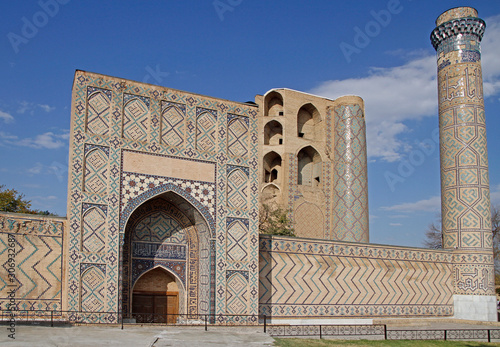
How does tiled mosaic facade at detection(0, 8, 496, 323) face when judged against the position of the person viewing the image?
facing the viewer and to the right of the viewer
